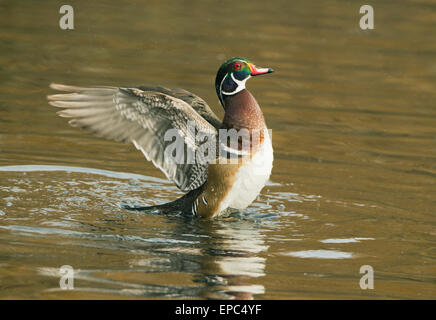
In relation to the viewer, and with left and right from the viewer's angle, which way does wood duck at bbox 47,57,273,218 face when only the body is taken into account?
facing to the right of the viewer
